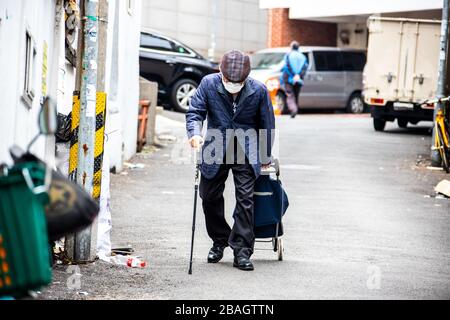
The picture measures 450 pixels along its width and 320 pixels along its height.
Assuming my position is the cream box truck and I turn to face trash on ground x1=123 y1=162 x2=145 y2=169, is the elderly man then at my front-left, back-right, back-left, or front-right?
front-left

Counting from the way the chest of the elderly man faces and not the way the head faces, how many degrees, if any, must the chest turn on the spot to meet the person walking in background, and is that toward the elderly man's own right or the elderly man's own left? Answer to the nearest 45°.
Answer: approximately 180°

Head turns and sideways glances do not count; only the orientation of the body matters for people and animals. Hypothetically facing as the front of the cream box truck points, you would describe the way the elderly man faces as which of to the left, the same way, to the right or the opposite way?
the opposite way

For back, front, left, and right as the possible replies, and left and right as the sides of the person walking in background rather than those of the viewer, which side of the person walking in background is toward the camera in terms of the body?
back

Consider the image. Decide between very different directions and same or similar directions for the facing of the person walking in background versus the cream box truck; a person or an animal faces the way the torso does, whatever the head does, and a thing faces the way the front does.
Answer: same or similar directions

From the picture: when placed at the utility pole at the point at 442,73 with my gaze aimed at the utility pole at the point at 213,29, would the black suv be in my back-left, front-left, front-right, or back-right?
front-left

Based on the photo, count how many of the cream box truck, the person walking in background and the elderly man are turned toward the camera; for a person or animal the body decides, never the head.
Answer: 1

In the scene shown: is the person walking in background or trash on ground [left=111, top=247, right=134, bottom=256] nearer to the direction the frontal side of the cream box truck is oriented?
the person walking in background

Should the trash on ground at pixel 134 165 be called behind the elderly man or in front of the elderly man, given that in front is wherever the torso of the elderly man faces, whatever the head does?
behind

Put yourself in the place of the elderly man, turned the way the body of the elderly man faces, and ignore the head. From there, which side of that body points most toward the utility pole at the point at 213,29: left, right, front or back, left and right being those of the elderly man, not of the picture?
back

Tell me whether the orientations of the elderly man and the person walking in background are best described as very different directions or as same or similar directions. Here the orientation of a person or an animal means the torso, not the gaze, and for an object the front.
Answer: very different directions

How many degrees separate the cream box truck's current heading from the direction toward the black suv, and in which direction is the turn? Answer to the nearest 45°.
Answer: approximately 90° to its left

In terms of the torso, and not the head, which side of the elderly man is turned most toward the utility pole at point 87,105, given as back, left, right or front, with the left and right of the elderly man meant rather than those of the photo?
right

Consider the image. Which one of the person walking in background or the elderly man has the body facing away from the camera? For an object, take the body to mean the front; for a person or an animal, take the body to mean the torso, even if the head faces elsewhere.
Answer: the person walking in background

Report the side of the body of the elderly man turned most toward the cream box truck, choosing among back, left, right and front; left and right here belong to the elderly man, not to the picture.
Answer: back

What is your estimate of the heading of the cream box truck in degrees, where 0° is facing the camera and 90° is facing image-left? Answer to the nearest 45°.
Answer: approximately 180°

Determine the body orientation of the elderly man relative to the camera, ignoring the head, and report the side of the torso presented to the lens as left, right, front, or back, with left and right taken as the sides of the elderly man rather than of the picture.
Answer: front

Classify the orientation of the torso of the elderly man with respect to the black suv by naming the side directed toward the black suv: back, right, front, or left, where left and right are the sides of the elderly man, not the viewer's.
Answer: back
